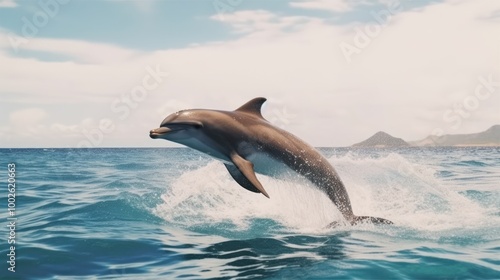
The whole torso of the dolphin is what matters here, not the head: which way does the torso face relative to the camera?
to the viewer's left
